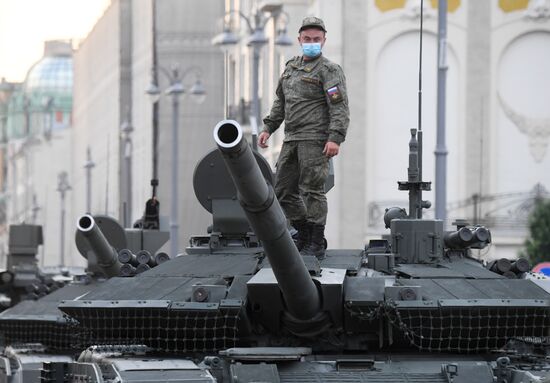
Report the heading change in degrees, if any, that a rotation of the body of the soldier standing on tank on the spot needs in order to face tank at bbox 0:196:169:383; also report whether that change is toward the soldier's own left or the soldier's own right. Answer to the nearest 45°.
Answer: approximately 90° to the soldier's own right

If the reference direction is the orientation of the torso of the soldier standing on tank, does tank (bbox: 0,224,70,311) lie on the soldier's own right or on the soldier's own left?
on the soldier's own right

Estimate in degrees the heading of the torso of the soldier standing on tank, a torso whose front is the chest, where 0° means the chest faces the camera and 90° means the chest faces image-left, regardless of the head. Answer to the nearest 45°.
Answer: approximately 45°

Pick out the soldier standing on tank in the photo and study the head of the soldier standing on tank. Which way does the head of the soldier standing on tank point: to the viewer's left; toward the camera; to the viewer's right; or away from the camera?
toward the camera
